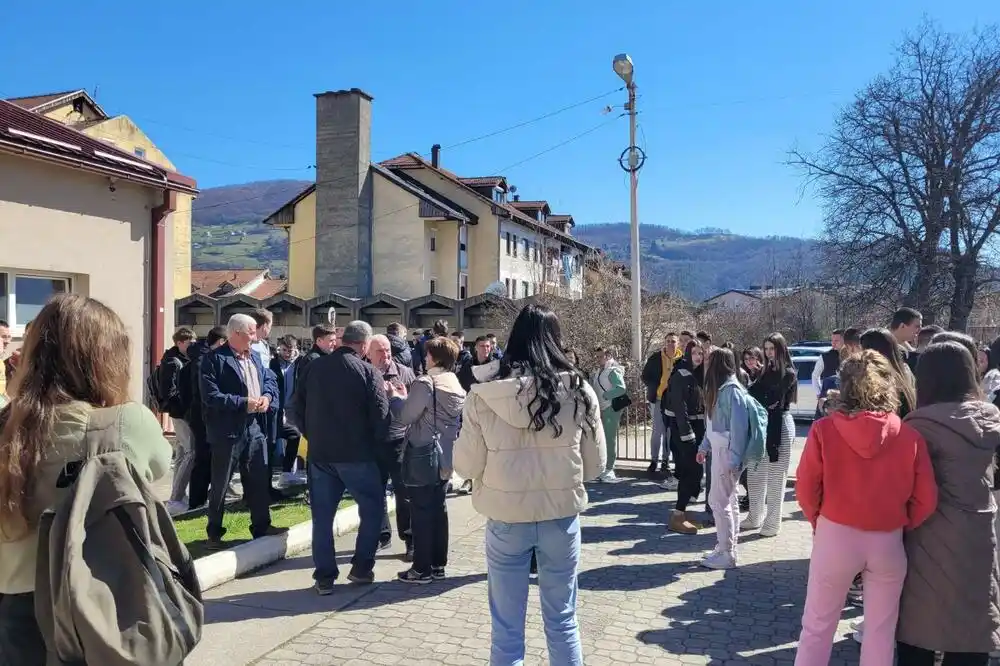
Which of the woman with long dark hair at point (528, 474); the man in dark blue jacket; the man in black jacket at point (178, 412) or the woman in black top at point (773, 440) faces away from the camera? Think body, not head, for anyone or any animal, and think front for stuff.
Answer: the woman with long dark hair

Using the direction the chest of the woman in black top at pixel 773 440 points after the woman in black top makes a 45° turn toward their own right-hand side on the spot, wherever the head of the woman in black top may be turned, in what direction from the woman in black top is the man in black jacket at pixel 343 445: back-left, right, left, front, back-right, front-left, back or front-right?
front-left

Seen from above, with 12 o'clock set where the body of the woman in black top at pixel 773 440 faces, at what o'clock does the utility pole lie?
The utility pole is roughly at 4 o'clock from the woman in black top.

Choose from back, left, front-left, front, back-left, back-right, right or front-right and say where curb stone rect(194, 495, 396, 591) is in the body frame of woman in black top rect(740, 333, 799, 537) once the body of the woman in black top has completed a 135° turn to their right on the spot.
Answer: back-left

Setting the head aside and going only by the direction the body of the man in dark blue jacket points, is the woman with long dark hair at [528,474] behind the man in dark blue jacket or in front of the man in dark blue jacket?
in front

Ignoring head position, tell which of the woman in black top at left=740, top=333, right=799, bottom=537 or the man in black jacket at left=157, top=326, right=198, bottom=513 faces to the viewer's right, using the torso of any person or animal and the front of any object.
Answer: the man in black jacket

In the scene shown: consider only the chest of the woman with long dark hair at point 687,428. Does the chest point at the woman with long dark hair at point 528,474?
no

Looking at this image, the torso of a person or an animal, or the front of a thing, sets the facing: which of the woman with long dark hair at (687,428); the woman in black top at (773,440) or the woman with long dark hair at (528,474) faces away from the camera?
the woman with long dark hair at (528,474)

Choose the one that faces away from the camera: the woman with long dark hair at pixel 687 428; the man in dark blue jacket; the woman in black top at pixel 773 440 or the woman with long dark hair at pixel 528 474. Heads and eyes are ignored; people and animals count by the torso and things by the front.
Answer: the woman with long dark hair at pixel 528 474

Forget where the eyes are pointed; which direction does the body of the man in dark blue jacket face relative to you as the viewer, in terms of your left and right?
facing the viewer and to the right of the viewer

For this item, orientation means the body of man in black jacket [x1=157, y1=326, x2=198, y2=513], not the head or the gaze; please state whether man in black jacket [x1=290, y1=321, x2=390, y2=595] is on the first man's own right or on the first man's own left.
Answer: on the first man's own right

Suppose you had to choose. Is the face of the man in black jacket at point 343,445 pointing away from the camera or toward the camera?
away from the camera

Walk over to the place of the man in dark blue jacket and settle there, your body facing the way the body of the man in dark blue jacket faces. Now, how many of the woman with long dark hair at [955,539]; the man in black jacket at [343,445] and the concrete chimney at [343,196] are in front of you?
2

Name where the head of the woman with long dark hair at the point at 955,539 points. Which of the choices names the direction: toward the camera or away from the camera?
away from the camera

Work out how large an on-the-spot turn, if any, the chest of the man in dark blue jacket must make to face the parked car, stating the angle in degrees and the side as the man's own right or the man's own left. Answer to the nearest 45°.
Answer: approximately 90° to the man's own left

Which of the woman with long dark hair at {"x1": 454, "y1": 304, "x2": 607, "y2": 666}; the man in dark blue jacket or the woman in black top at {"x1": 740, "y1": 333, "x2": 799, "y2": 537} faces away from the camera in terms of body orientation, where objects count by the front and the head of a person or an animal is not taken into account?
the woman with long dark hair

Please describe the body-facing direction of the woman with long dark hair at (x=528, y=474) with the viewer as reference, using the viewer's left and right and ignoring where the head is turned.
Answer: facing away from the viewer
